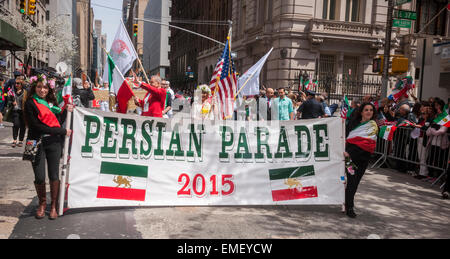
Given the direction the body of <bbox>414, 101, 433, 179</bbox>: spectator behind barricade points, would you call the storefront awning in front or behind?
in front

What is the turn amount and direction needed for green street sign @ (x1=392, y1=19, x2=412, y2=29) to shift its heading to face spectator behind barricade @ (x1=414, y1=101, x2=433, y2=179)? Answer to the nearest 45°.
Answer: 0° — it already faces them

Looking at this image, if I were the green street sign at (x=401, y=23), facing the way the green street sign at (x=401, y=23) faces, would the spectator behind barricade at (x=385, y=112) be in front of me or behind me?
in front

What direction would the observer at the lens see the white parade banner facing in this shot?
facing the viewer

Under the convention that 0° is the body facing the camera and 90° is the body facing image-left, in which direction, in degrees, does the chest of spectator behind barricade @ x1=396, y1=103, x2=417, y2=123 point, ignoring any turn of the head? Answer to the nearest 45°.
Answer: approximately 45°

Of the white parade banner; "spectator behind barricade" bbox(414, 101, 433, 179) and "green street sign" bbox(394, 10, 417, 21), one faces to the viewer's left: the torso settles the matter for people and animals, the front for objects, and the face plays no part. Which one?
the spectator behind barricade

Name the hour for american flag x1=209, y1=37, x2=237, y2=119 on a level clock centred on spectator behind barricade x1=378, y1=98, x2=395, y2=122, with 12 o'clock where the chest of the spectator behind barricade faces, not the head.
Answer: The american flag is roughly at 12 o'clock from the spectator behind barricade.

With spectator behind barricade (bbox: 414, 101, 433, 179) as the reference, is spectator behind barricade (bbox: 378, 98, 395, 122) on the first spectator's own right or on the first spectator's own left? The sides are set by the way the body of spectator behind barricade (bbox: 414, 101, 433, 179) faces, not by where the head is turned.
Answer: on the first spectator's own right

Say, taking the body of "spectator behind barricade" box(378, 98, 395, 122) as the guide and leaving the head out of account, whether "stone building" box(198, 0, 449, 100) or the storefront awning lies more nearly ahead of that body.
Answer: the storefront awning

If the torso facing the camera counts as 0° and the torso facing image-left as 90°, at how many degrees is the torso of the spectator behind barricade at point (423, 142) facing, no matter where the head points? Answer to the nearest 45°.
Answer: approximately 90°

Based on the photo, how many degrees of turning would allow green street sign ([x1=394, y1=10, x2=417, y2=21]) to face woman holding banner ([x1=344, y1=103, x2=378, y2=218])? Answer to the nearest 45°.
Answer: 0° — it already faces them
